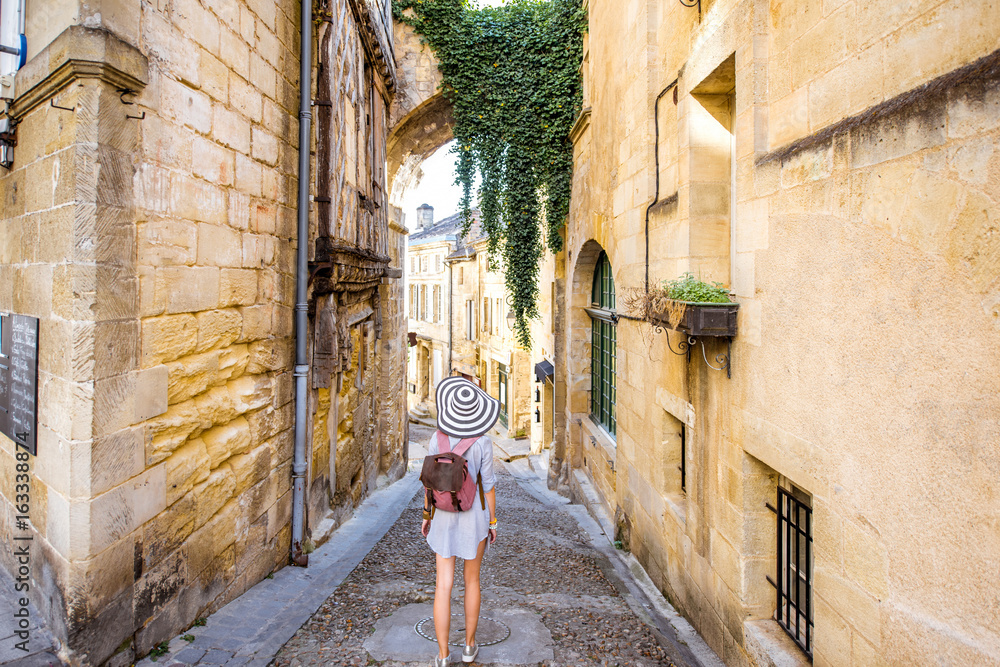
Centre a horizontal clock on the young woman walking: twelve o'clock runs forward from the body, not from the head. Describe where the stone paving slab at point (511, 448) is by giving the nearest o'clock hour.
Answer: The stone paving slab is roughly at 12 o'clock from the young woman walking.

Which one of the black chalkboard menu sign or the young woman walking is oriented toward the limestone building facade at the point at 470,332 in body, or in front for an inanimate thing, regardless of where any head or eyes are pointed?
the young woman walking

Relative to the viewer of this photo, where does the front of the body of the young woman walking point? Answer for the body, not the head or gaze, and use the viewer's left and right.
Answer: facing away from the viewer

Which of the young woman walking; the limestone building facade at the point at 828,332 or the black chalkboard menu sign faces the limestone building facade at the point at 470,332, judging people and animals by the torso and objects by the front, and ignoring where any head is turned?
the young woman walking

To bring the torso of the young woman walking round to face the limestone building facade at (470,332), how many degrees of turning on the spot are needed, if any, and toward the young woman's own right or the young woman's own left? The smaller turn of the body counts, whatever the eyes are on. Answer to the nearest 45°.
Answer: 0° — they already face it

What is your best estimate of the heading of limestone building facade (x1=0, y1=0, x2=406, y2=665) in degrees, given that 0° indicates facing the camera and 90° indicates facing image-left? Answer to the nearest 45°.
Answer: approximately 315°

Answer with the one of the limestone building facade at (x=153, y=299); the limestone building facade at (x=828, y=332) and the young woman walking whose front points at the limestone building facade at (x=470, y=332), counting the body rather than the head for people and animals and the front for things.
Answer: the young woman walking

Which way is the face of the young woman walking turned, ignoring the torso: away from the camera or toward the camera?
away from the camera

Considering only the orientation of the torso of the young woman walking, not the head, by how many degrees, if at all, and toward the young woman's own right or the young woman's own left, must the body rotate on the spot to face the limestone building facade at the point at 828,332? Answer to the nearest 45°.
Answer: approximately 135° to the young woman's own right

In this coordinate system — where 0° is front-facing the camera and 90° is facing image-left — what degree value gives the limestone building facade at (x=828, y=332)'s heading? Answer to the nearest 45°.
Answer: approximately 45°

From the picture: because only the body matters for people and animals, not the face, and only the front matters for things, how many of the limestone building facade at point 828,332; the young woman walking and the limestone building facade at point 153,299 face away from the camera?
1

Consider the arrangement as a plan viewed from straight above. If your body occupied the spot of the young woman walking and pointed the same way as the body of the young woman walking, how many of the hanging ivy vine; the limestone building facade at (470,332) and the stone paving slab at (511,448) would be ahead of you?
3

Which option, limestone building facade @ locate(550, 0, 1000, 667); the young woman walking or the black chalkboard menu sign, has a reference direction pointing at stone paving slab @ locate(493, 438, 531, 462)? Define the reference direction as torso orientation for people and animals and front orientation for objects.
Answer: the young woman walking

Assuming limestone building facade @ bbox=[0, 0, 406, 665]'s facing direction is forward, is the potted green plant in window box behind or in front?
in front

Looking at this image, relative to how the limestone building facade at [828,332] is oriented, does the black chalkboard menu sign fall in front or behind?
in front
